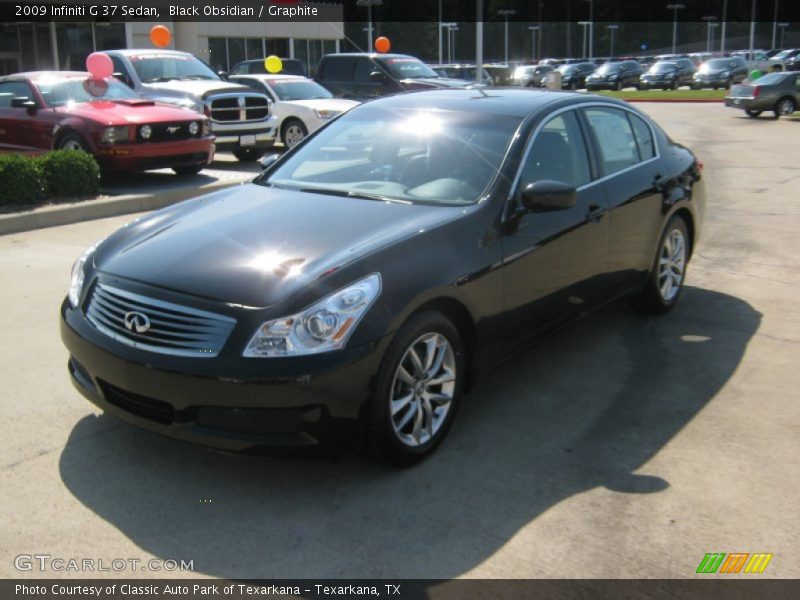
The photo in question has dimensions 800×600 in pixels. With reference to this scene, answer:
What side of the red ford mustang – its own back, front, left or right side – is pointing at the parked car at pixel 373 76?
left

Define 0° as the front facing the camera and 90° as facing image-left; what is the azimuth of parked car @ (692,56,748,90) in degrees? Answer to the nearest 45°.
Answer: approximately 45°

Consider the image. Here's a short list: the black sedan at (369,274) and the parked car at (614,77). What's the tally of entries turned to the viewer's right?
0

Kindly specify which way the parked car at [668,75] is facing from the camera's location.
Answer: facing the viewer and to the left of the viewer

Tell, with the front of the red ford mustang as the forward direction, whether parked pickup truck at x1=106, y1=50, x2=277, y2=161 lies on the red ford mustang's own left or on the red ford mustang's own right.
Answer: on the red ford mustang's own left

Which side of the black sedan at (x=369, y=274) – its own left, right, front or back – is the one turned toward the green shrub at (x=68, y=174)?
right

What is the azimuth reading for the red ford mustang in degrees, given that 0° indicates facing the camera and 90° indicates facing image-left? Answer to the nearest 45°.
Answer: approximately 315°

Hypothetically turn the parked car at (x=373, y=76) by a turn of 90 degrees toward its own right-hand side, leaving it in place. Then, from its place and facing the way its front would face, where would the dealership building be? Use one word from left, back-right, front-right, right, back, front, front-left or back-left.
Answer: right

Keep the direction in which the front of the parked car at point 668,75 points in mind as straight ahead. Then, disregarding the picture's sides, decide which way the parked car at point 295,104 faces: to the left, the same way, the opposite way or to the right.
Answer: to the left

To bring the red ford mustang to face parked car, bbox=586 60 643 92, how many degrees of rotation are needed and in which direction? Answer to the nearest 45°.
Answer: approximately 90° to its left
